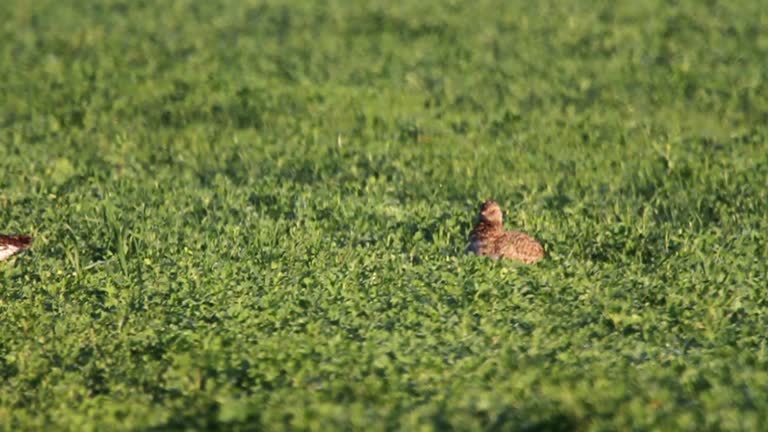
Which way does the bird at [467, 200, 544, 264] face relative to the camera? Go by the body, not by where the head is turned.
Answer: to the viewer's left
